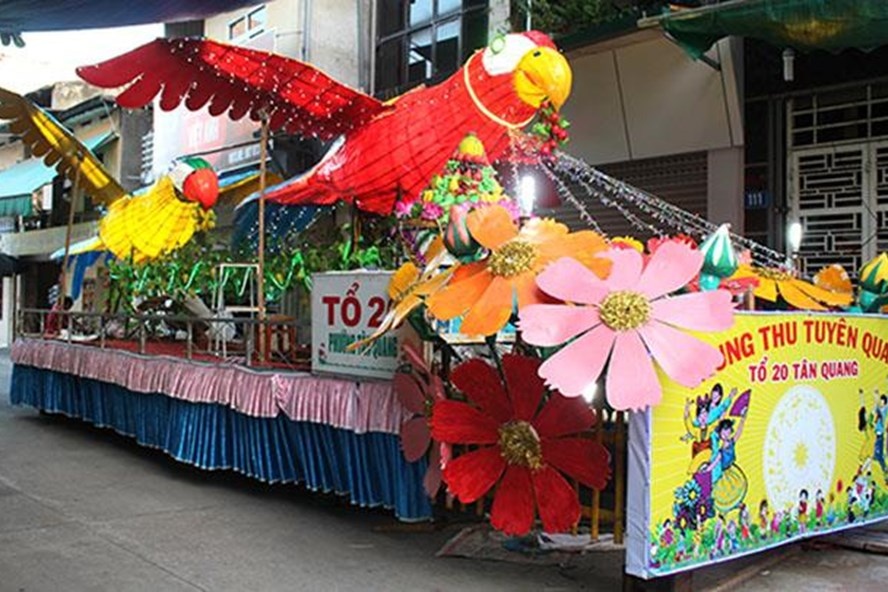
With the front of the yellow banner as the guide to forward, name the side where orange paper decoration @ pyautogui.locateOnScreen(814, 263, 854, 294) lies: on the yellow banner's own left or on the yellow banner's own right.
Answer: on the yellow banner's own left

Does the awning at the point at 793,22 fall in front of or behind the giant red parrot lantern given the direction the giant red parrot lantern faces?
in front

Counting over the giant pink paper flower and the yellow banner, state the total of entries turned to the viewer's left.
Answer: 0

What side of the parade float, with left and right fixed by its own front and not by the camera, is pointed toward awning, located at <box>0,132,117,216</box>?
back

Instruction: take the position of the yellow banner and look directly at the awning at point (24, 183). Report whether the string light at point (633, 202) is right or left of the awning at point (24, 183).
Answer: right

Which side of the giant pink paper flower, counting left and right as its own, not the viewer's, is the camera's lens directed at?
front

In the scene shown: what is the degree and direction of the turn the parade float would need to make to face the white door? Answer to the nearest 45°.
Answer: approximately 90° to its left

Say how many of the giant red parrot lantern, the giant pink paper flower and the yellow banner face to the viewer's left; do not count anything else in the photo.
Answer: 0

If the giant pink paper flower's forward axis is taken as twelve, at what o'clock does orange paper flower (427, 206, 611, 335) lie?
The orange paper flower is roughly at 4 o'clock from the giant pink paper flower.

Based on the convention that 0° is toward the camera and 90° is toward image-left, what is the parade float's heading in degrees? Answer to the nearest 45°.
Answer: approximately 315°

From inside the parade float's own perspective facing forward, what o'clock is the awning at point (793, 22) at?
The awning is roughly at 9 o'clock from the parade float.

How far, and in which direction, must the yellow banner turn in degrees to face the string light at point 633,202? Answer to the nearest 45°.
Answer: approximately 135° to its left

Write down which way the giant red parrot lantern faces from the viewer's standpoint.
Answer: facing the viewer and to the right of the viewer

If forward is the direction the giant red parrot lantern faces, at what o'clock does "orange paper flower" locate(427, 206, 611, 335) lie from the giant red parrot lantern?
The orange paper flower is roughly at 1 o'clock from the giant red parrot lantern.
